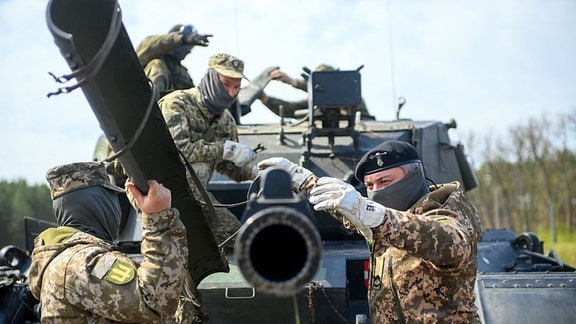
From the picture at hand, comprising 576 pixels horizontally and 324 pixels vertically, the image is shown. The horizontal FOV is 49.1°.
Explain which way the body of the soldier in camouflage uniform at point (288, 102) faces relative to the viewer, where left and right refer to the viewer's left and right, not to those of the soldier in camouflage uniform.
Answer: facing to the left of the viewer

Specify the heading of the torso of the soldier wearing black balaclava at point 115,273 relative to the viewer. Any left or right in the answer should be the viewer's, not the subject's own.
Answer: facing away from the viewer and to the right of the viewer

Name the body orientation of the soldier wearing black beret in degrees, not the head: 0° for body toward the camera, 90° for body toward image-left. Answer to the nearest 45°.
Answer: approximately 45°

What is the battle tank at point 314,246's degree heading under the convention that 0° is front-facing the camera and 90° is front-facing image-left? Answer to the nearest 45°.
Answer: approximately 0°

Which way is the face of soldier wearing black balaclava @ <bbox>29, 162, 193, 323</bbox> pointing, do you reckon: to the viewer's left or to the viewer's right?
to the viewer's right

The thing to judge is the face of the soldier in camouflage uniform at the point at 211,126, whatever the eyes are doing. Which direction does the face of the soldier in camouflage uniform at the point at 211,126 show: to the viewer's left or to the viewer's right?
to the viewer's right

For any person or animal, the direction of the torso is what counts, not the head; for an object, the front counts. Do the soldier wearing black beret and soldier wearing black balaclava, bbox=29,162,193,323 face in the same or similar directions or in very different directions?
very different directions

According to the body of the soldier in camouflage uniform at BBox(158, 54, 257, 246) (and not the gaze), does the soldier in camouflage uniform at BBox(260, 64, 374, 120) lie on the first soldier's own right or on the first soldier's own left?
on the first soldier's own left

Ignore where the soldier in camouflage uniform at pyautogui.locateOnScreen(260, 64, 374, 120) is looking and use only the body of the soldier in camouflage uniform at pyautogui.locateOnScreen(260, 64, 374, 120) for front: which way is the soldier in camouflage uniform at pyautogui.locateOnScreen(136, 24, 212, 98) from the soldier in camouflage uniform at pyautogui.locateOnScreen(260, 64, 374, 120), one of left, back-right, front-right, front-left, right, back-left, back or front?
front-right

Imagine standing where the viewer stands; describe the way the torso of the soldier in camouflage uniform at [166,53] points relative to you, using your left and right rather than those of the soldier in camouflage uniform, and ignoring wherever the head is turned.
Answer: facing to the right of the viewer
